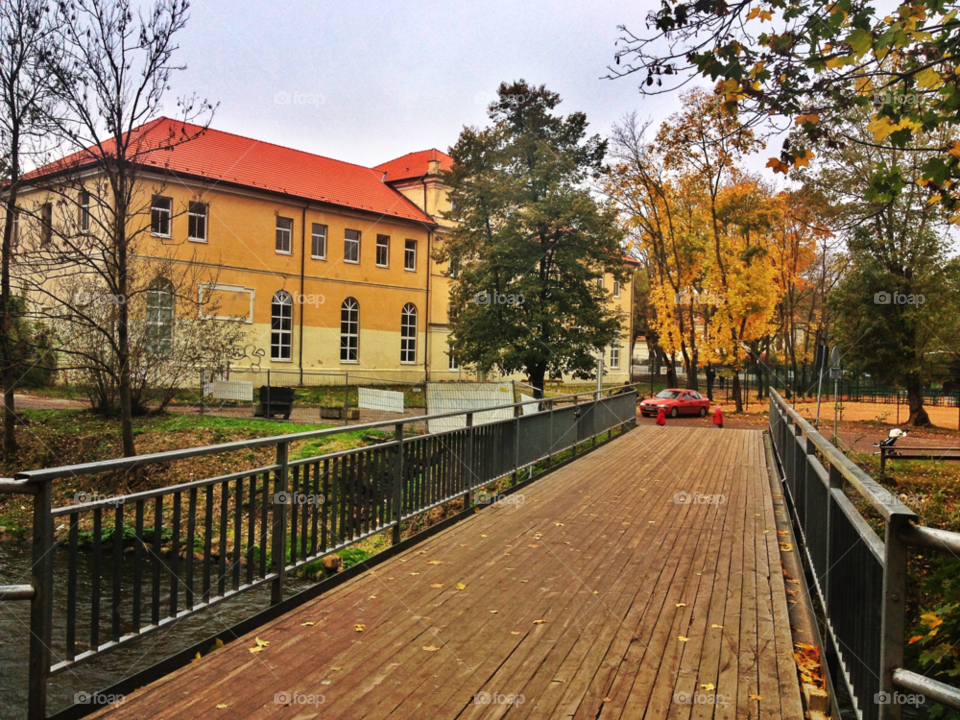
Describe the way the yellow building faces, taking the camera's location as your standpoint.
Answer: facing the viewer and to the right of the viewer

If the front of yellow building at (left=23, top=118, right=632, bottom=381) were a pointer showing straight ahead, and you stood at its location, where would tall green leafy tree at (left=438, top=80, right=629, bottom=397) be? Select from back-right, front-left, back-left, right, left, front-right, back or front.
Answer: front

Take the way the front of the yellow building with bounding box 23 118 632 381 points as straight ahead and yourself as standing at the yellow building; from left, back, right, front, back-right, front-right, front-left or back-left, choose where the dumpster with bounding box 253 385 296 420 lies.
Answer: front-right

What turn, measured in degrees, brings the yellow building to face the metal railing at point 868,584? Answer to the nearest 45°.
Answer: approximately 45° to its right

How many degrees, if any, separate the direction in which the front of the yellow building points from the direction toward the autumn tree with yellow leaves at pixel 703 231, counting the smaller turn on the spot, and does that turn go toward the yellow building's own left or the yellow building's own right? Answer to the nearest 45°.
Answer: approximately 45° to the yellow building's own left
